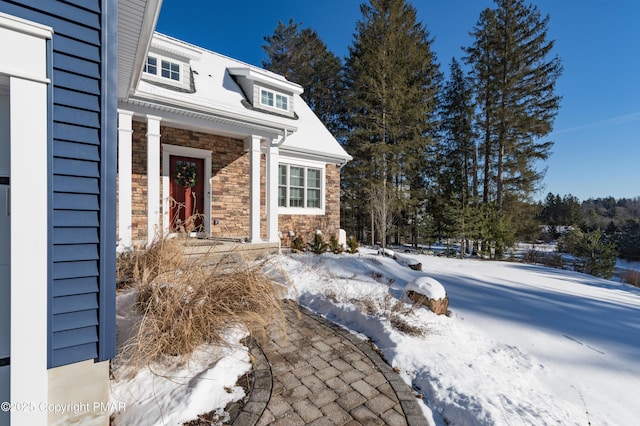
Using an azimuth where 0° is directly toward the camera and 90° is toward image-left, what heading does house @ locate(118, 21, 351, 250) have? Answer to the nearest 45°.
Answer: approximately 315°

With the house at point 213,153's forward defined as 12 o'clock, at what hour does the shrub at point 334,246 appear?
The shrub is roughly at 10 o'clock from the house.

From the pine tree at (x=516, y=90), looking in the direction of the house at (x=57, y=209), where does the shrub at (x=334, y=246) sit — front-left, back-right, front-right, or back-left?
front-right

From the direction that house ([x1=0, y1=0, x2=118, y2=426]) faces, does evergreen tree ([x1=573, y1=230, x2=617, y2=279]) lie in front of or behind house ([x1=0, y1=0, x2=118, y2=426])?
in front

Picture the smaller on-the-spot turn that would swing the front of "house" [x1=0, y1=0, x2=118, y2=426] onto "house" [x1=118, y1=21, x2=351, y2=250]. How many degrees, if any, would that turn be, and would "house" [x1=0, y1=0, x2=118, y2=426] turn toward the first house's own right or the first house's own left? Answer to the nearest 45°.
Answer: approximately 90° to the first house's own left

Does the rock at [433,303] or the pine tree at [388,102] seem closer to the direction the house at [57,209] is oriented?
the rock

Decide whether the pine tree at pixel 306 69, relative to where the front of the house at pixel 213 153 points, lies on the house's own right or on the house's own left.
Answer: on the house's own left

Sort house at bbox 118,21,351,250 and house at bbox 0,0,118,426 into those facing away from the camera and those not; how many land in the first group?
0

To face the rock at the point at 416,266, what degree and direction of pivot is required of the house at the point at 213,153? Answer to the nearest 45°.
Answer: approximately 45° to its left

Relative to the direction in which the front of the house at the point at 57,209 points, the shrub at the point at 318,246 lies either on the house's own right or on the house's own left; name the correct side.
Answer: on the house's own left
